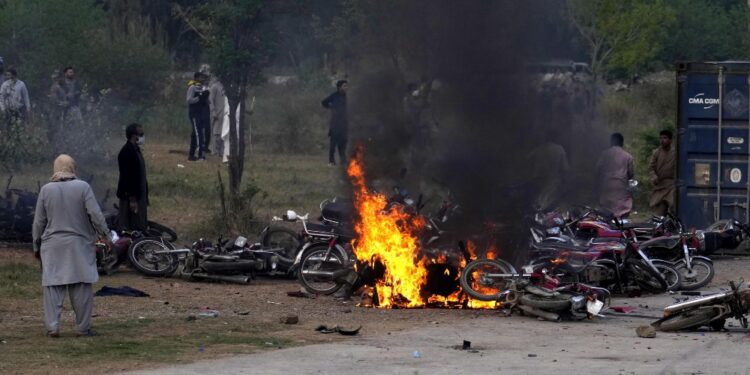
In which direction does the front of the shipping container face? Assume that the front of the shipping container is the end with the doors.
toward the camera

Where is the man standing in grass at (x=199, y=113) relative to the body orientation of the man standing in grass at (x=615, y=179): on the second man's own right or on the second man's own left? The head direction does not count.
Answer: on the second man's own left

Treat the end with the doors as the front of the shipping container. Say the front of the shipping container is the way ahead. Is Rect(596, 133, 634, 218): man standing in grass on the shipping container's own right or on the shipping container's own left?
on the shipping container's own right

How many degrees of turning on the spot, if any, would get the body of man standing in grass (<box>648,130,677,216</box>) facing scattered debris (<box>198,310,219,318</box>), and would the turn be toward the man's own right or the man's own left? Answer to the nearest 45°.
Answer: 0° — they already face it

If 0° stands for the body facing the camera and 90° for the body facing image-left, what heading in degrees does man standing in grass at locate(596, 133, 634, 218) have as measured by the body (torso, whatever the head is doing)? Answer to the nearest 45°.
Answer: approximately 180°

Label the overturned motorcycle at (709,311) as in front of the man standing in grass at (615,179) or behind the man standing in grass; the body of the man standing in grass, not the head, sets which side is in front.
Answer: behind
